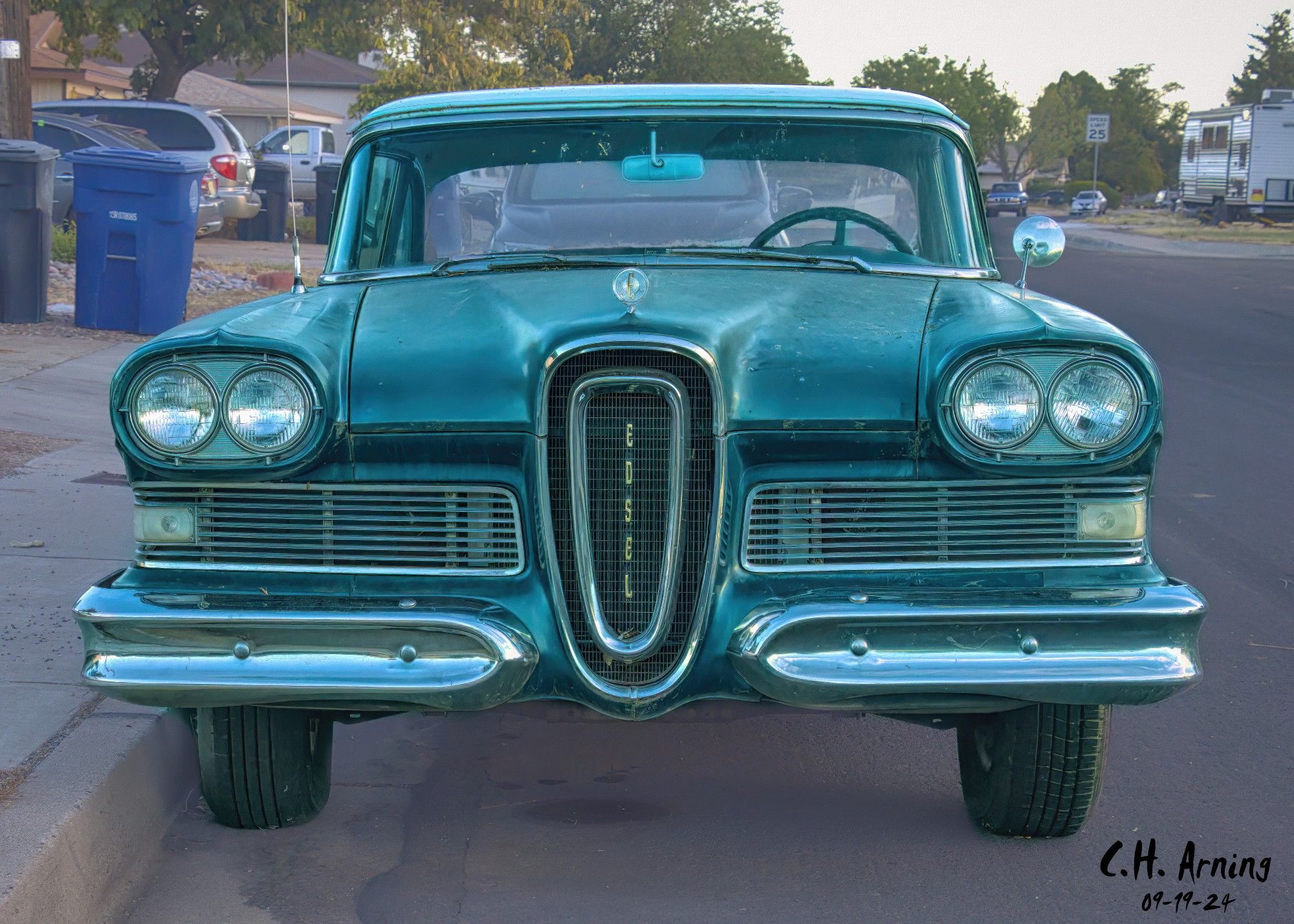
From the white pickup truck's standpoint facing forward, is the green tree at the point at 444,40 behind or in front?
behind

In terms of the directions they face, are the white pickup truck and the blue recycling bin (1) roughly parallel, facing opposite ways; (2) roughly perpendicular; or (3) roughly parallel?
roughly perpendicular

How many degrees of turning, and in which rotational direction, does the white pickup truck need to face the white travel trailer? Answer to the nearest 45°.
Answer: approximately 180°

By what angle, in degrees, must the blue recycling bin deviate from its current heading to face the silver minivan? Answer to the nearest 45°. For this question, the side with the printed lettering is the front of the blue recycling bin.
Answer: approximately 180°

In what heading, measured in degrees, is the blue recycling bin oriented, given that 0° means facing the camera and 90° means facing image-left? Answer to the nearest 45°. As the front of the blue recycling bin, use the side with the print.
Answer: approximately 0°

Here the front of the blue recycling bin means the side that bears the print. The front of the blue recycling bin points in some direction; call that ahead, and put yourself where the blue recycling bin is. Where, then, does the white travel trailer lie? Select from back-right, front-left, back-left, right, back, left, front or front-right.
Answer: back-left

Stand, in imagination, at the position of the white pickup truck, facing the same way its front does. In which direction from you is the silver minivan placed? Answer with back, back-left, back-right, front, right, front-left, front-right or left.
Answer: left

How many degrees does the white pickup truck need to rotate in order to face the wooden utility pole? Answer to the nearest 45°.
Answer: approximately 90° to its left

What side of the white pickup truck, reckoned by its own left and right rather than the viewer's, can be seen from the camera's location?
left

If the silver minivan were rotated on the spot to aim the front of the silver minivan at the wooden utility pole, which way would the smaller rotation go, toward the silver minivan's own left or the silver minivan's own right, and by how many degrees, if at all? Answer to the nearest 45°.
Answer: approximately 90° to the silver minivan's own left

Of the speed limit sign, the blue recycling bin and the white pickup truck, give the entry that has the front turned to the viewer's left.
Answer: the white pickup truck
